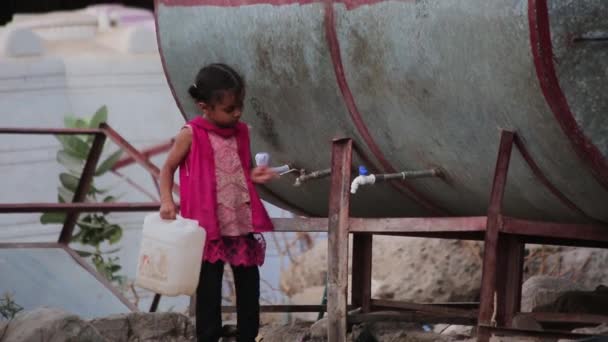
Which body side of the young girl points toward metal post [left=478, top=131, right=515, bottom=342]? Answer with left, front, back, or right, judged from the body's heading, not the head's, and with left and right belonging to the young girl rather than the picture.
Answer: left

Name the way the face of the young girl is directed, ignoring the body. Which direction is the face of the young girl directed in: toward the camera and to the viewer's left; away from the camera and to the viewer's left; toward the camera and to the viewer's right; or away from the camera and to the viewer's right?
toward the camera and to the viewer's right

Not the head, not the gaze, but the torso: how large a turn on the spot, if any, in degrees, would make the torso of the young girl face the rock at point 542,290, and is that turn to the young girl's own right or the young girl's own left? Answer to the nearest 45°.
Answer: approximately 90° to the young girl's own left

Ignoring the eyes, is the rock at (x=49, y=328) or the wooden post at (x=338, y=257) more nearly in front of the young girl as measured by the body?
the wooden post

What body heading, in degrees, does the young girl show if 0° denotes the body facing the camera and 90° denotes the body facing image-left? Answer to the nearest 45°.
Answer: approximately 315°

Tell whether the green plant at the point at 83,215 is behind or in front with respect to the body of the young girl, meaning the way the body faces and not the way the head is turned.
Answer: behind
